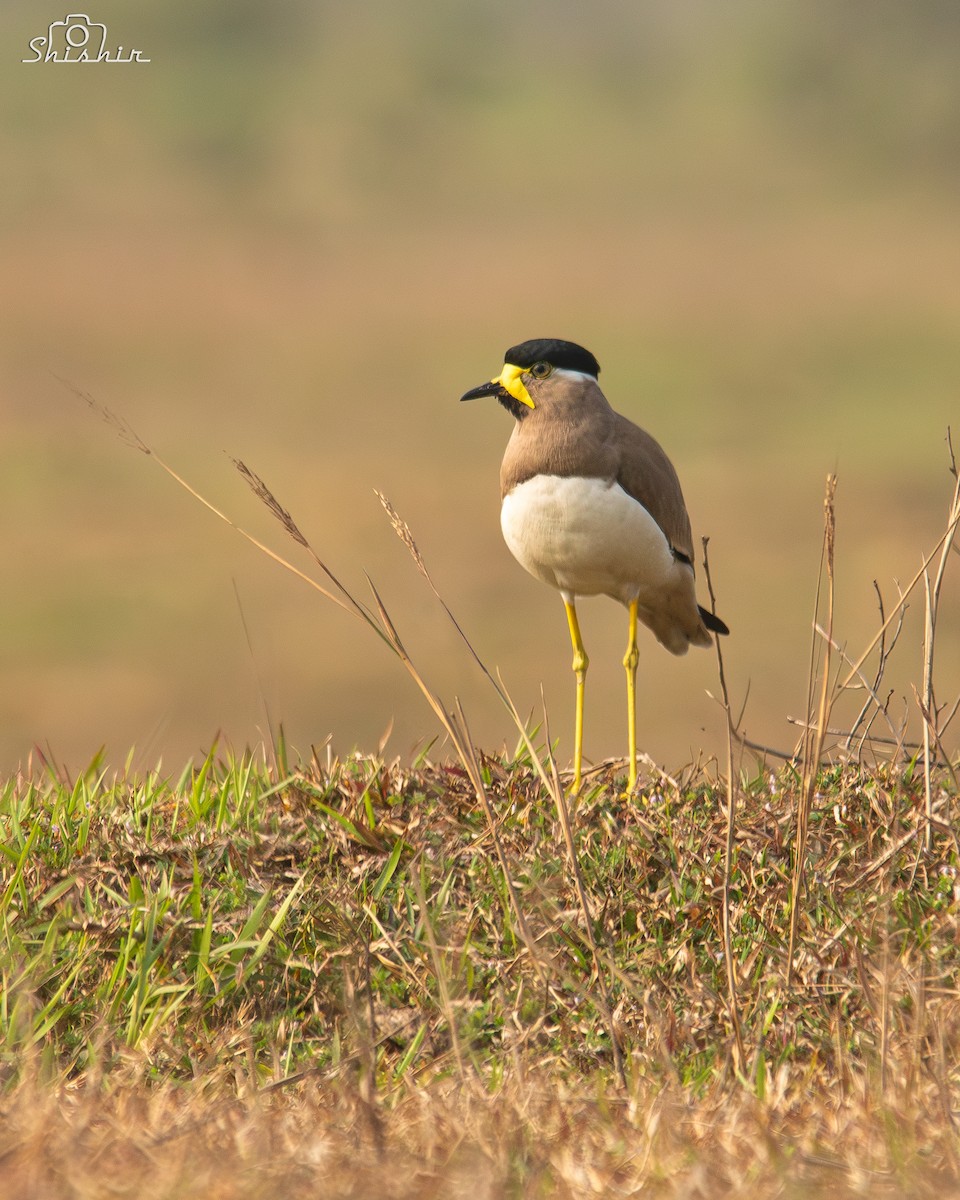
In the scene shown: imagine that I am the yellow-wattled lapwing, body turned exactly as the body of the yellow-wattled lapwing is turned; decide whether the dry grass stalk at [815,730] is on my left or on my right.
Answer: on my left

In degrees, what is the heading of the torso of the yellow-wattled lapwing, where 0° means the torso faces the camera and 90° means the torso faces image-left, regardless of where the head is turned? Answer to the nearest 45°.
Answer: approximately 45°
